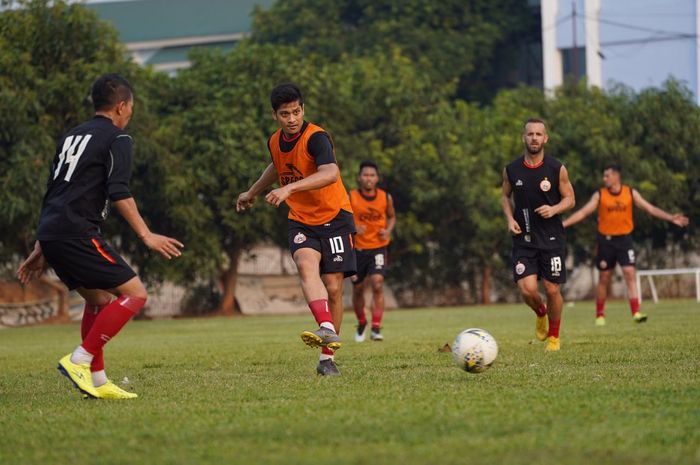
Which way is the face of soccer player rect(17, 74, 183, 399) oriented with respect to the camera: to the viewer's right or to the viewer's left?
to the viewer's right

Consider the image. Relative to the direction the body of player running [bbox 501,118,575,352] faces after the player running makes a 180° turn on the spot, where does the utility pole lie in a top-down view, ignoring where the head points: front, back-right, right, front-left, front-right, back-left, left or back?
front

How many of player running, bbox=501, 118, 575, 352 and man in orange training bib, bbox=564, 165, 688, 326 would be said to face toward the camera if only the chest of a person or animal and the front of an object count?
2

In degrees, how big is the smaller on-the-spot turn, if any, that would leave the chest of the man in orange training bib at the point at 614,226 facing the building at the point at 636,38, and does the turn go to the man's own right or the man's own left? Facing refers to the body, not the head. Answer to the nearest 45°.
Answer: approximately 180°

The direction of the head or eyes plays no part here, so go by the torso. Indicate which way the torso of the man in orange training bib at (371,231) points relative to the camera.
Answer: toward the camera

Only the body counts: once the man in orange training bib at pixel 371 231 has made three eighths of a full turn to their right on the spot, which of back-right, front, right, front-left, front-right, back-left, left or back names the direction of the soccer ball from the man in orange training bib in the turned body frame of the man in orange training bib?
back-left

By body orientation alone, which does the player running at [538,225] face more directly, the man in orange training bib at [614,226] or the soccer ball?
the soccer ball

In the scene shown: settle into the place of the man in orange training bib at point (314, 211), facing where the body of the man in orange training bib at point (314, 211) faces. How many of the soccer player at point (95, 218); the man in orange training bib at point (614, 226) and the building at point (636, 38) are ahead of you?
1

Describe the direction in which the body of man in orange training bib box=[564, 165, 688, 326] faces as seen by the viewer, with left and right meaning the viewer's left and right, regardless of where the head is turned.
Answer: facing the viewer

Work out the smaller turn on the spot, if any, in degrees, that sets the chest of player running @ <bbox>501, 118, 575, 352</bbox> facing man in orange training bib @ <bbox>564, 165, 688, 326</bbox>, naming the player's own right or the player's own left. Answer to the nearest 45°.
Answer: approximately 180°

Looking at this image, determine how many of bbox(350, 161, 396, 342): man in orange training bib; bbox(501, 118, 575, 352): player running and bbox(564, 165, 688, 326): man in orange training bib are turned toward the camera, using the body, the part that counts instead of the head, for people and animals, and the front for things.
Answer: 3

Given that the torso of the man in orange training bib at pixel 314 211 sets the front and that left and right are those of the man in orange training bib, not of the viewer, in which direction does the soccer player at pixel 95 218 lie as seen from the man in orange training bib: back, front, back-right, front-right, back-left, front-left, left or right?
front

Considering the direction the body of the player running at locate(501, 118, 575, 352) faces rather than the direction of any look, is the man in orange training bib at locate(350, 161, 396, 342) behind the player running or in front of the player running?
behind

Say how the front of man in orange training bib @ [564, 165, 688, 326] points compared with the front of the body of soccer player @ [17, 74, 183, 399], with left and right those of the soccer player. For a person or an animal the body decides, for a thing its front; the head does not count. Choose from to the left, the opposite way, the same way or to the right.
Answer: the opposite way
